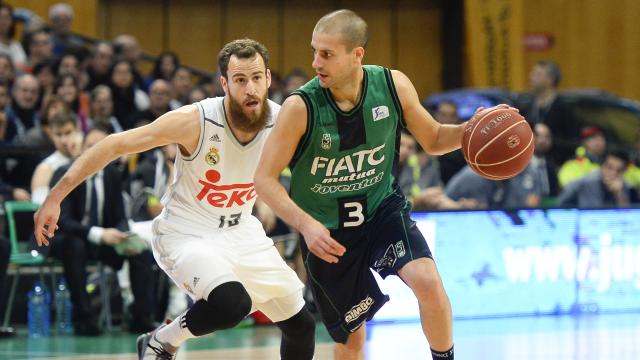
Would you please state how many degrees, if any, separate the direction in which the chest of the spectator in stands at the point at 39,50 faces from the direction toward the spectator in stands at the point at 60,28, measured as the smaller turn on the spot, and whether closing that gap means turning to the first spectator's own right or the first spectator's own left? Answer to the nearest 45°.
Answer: approximately 135° to the first spectator's own left

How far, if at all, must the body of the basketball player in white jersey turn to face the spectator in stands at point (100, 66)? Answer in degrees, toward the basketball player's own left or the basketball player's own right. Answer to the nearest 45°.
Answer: approximately 135° to the basketball player's own left

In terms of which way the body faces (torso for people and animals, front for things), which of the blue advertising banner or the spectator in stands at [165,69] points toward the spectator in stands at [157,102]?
the spectator in stands at [165,69]

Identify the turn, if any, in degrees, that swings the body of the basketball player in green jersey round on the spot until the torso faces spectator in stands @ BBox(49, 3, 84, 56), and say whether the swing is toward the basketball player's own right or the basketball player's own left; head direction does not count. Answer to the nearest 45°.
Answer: approximately 135° to the basketball player's own right

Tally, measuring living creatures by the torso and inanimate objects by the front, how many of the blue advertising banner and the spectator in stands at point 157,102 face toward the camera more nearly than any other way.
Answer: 2

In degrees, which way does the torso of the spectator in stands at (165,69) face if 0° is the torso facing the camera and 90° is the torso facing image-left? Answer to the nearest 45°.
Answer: approximately 0°

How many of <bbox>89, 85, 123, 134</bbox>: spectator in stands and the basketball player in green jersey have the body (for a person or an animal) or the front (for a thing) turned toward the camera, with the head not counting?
2

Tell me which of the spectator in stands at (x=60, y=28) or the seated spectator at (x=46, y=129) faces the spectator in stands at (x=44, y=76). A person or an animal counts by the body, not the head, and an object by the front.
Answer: the spectator in stands at (x=60, y=28)
